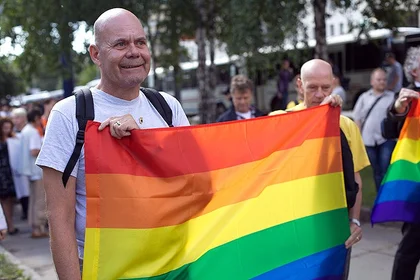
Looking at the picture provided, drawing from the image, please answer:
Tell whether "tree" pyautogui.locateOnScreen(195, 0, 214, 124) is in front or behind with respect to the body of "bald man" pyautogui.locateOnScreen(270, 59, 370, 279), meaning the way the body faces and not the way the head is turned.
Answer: behind

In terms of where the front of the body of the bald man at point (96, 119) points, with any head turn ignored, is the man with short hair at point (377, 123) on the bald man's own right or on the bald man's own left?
on the bald man's own left

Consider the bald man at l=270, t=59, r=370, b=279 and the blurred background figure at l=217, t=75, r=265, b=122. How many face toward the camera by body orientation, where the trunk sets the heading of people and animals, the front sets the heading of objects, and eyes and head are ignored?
2

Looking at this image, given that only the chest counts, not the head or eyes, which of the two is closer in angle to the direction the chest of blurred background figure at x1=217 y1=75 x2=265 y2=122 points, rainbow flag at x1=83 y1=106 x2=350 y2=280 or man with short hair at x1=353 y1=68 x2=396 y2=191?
the rainbow flag

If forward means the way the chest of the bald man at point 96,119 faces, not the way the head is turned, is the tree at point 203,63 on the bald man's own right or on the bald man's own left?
on the bald man's own left

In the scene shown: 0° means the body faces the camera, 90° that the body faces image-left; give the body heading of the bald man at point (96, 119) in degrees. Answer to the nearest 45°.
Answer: approximately 315°

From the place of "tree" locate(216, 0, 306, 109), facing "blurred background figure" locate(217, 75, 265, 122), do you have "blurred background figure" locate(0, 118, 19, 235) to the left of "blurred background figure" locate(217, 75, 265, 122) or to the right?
right

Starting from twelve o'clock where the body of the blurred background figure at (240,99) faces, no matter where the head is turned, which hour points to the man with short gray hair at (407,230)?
The man with short gray hair is roughly at 11 o'clock from the blurred background figure.

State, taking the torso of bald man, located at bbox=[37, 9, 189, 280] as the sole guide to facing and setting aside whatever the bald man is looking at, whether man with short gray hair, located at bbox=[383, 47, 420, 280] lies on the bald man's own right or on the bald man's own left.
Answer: on the bald man's own left
